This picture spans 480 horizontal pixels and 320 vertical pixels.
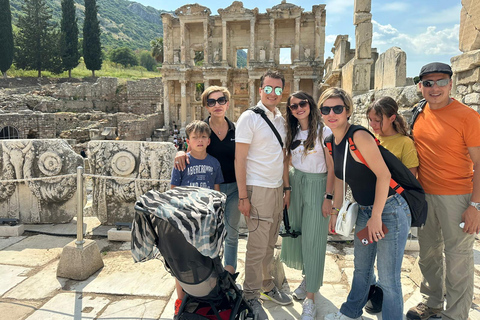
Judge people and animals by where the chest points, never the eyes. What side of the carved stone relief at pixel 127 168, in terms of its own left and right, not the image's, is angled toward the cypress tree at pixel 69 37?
back

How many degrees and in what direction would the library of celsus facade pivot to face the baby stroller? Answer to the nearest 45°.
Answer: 0° — it already faces it

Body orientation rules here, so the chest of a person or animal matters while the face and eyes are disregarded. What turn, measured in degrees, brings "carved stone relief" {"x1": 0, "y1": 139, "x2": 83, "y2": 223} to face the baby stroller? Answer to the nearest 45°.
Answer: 0° — it already faces it

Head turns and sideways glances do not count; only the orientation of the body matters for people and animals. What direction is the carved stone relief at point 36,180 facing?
toward the camera

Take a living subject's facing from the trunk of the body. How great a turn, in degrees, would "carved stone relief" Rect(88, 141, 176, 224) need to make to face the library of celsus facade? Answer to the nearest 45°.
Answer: approximately 180°

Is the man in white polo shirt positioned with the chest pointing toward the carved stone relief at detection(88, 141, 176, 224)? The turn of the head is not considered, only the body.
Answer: no

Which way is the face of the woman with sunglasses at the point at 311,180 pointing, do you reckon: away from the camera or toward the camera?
toward the camera

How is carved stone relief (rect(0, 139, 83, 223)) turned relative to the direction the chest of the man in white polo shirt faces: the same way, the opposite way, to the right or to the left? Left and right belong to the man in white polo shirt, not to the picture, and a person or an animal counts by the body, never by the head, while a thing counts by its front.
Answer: the same way

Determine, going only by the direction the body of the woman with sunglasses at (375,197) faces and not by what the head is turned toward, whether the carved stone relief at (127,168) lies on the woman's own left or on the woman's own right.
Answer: on the woman's own right

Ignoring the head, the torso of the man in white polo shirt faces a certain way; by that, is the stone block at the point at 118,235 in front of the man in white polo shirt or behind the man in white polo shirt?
behind

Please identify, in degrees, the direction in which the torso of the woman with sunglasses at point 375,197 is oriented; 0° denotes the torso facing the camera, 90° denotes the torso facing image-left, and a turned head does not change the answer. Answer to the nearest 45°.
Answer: approximately 45°

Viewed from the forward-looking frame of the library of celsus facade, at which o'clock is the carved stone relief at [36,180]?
The carved stone relief is roughly at 12 o'clock from the library of celsus facade.

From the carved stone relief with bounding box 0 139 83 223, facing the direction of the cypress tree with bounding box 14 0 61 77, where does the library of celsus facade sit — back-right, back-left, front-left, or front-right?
front-right

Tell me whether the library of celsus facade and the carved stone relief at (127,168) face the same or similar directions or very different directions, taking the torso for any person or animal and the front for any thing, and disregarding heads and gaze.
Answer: same or similar directions

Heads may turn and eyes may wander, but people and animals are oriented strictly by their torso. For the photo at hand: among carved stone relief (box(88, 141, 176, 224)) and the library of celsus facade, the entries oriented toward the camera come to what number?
2

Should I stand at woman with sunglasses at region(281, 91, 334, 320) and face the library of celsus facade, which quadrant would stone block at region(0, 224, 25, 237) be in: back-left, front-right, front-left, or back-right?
front-left
